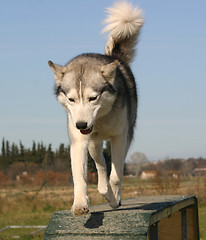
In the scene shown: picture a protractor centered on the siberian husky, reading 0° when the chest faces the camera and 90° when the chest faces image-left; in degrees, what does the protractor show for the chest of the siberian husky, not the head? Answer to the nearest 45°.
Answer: approximately 0°
